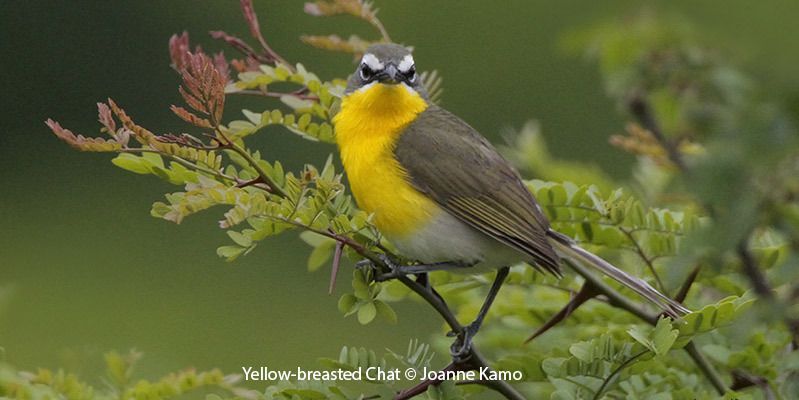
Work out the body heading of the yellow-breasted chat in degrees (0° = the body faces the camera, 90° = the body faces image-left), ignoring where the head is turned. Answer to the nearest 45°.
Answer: approximately 45°
